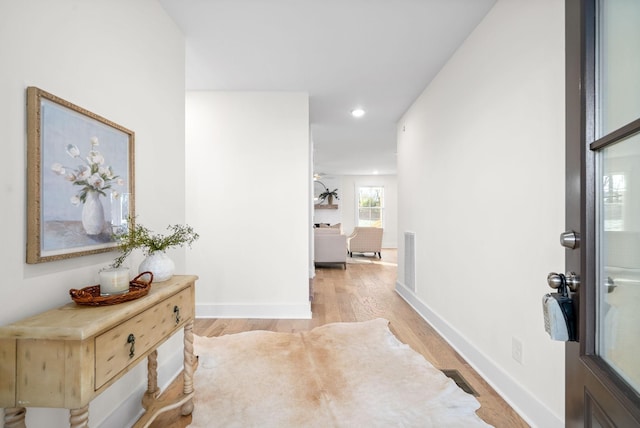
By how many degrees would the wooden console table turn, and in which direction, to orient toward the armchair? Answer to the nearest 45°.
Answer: approximately 90° to its left

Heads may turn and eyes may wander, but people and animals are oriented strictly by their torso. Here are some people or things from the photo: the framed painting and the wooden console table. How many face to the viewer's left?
0

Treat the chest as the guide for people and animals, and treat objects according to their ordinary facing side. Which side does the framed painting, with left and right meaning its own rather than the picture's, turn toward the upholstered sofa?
left

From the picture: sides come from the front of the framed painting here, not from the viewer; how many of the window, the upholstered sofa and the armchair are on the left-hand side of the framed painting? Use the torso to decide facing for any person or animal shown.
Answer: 3

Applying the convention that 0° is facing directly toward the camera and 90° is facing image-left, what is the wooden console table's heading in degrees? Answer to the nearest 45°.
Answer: approximately 315°

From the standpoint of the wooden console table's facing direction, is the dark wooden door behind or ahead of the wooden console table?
ahead

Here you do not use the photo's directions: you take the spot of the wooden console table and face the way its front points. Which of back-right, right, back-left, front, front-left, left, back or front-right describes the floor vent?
front-left

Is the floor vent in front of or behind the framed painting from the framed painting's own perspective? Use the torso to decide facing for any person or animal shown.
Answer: in front

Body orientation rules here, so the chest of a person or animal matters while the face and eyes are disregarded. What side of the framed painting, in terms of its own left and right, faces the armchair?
left

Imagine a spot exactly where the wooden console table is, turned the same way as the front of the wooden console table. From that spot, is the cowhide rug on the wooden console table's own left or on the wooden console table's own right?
on the wooden console table's own left

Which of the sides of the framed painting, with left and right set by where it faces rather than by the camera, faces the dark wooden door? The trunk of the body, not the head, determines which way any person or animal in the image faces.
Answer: front

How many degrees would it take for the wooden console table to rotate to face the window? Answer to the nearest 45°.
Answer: approximately 90° to its left
